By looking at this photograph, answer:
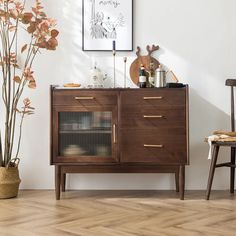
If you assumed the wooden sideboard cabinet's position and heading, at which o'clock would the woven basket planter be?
The woven basket planter is roughly at 3 o'clock from the wooden sideboard cabinet.

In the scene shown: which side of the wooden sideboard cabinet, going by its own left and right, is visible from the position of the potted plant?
right

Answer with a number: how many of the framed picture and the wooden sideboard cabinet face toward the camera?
2

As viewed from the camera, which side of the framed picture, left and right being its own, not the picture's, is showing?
front

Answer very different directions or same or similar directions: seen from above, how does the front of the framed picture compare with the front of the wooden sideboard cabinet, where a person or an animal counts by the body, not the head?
same or similar directions
